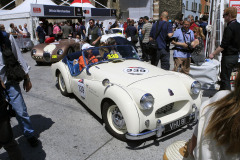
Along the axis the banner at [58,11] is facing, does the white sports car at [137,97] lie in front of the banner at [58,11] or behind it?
in front

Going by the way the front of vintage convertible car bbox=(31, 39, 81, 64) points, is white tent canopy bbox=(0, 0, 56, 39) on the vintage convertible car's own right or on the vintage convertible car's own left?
on the vintage convertible car's own right

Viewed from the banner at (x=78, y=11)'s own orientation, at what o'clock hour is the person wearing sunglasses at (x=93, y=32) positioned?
The person wearing sunglasses is roughly at 12 o'clock from the banner.

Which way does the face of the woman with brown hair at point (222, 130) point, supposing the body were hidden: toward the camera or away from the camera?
away from the camera

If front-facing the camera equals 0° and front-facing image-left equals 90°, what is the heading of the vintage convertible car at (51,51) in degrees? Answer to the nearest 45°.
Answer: approximately 45°

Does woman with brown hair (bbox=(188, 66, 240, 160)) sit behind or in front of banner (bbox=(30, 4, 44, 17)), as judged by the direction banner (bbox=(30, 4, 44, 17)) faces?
in front

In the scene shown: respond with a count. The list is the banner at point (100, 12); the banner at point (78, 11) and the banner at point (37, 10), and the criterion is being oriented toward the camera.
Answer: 3

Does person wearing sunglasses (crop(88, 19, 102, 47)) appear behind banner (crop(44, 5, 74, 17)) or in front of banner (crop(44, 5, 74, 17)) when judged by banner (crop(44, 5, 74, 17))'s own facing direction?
in front

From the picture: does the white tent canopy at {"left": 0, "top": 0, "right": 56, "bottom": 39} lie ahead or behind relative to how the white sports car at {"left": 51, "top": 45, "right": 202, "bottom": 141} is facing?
behind
